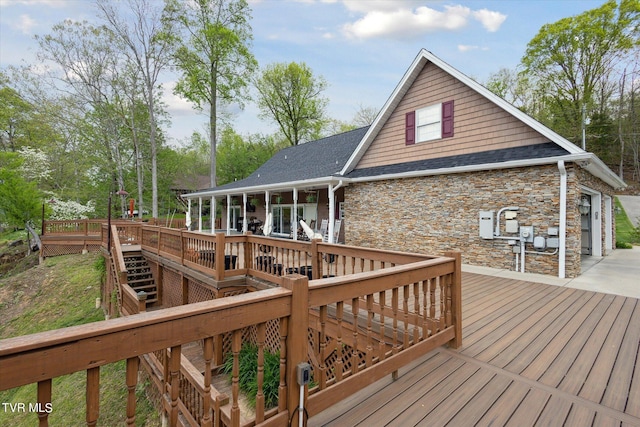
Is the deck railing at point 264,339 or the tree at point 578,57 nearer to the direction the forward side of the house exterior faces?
the deck railing

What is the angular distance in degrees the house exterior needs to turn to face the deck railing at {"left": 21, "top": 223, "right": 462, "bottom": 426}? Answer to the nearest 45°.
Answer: approximately 45° to its left

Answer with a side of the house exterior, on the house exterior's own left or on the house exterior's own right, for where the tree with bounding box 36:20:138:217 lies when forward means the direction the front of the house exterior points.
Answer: on the house exterior's own right

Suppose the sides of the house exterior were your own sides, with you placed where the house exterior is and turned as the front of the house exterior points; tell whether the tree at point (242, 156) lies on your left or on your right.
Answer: on your right

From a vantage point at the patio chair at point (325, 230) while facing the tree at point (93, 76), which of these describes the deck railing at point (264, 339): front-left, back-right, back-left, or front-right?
back-left

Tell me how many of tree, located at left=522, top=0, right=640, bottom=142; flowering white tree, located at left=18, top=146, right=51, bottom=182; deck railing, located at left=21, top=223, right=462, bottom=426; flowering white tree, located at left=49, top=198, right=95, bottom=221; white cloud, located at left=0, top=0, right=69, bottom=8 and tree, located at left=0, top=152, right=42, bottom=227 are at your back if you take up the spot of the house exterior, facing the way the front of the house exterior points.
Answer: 1

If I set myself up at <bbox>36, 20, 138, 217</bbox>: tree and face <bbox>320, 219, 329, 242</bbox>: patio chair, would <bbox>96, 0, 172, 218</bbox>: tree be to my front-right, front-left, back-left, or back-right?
front-left

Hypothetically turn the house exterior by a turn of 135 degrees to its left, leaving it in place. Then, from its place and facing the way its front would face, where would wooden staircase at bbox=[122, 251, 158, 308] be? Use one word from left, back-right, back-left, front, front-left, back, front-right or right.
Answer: back

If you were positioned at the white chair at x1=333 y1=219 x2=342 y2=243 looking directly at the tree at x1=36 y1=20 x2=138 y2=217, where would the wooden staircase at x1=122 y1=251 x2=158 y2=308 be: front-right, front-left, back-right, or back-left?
front-left

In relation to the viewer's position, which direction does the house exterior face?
facing the viewer and to the left of the viewer

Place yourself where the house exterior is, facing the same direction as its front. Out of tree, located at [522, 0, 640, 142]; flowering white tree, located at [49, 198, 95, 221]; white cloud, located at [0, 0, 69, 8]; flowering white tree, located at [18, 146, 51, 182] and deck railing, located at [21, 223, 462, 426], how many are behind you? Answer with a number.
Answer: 1

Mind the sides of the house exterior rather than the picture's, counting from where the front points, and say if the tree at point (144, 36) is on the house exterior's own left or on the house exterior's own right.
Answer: on the house exterior's own right
